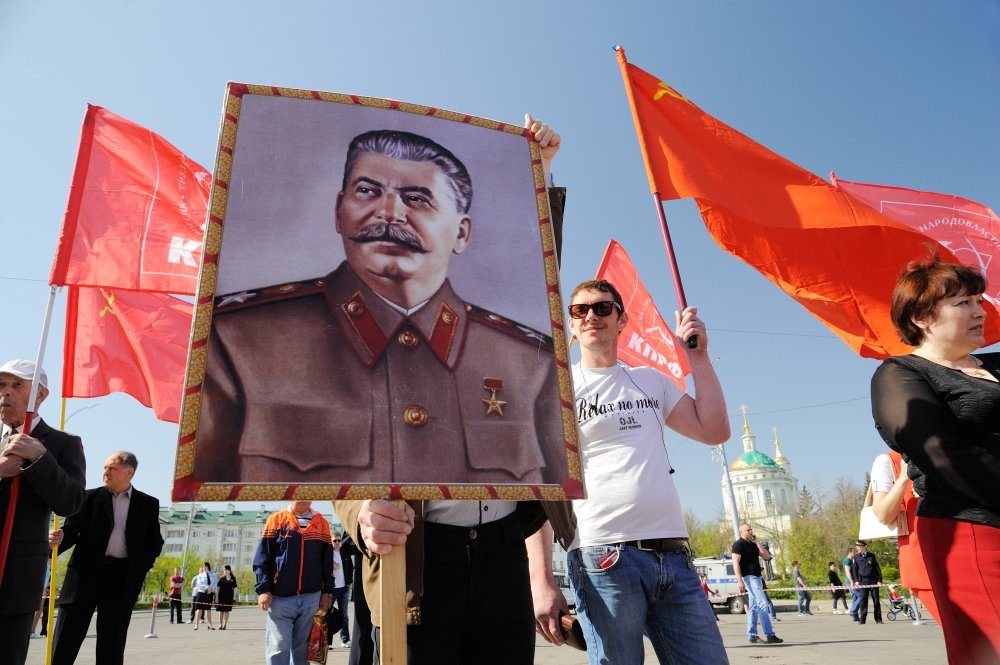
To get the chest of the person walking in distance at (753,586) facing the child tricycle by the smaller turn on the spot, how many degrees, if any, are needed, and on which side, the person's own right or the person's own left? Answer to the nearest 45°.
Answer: approximately 90° to the person's own left

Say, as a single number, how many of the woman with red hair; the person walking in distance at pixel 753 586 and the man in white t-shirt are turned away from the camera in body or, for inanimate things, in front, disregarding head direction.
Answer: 0

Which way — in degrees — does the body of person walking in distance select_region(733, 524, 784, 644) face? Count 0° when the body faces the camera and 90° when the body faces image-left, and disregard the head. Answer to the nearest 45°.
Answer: approximately 315°

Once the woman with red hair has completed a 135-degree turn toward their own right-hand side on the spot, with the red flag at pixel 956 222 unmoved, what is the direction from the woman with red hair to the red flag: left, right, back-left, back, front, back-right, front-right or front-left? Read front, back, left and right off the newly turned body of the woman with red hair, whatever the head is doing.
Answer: right

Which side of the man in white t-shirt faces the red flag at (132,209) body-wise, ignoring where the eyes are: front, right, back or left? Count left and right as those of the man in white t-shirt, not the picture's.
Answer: right

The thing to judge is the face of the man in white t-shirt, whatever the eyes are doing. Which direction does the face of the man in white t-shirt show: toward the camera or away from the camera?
toward the camera

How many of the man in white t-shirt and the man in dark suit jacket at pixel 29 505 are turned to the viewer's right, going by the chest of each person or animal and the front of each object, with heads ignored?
0

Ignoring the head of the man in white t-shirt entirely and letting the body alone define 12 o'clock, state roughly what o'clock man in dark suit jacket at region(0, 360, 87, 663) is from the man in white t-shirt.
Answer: The man in dark suit jacket is roughly at 3 o'clock from the man in white t-shirt.

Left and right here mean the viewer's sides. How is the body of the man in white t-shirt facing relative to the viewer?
facing the viewer
